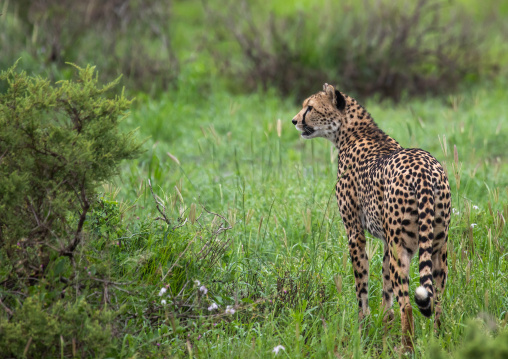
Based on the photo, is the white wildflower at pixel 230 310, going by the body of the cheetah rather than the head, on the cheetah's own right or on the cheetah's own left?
on the cheetah's own left

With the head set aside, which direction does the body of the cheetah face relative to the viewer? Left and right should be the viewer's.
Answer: facing away from the viewer and to the left of the viewer

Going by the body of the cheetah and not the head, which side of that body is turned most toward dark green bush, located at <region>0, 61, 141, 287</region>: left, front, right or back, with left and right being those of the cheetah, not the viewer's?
left

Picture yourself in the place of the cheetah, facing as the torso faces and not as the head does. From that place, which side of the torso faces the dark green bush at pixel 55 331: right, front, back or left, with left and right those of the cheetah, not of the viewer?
left
